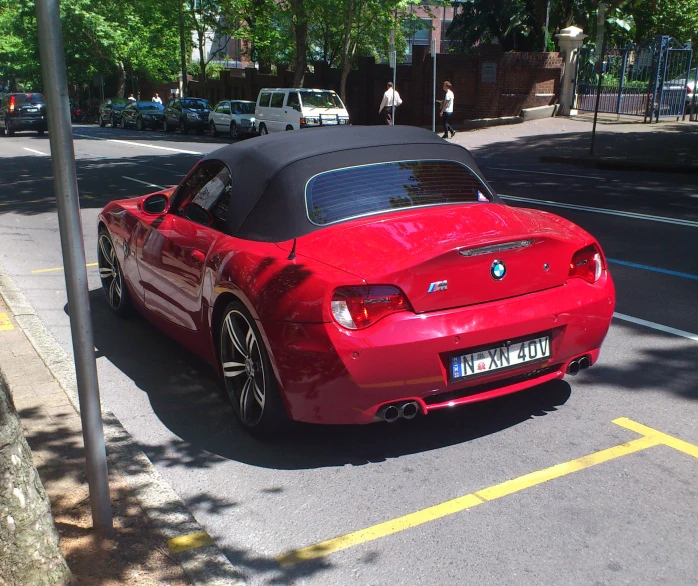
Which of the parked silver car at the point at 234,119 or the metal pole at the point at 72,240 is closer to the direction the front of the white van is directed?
the metal pole

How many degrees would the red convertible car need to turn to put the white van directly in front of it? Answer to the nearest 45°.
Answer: approximately 45° to its right

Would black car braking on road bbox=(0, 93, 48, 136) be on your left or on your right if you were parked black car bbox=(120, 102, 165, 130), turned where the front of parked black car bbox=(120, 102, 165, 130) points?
on your right

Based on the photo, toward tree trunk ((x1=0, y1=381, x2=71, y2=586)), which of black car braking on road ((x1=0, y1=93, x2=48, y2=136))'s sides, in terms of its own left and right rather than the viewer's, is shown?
back

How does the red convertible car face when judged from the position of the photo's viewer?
facing away from the viewer and to the left of the viewer

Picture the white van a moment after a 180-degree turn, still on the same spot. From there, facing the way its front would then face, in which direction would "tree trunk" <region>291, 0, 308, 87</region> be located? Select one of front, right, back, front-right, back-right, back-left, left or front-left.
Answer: front-right

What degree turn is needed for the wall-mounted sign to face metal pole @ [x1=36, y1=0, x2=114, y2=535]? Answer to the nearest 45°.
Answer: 0° — it already faces it

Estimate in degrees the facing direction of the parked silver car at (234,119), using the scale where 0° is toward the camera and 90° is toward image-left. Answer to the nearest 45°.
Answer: approximately 315°

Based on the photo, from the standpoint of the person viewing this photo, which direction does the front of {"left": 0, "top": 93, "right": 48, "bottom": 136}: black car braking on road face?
facing away from the viewer

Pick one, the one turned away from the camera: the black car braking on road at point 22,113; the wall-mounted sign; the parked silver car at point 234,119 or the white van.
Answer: the black car braking on road
